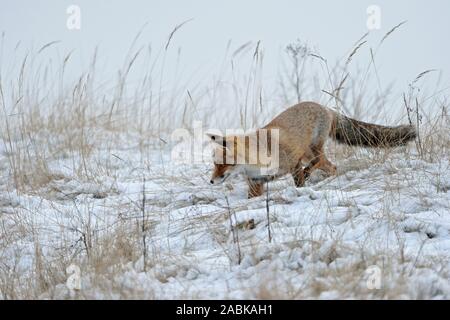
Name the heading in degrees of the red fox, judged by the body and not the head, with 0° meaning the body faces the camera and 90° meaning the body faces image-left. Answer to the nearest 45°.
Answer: approximately 90°
